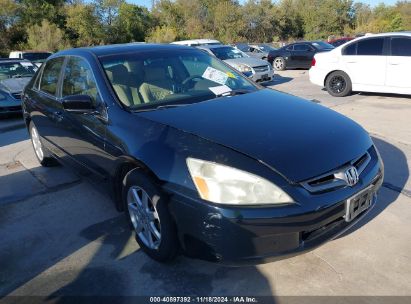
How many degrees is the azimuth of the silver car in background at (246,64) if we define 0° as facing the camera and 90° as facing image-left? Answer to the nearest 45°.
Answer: approximately 315°

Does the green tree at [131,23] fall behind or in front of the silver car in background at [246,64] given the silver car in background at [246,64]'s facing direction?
behind

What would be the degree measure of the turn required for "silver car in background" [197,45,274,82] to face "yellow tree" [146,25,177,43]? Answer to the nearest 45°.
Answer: approximately 135° to its left
